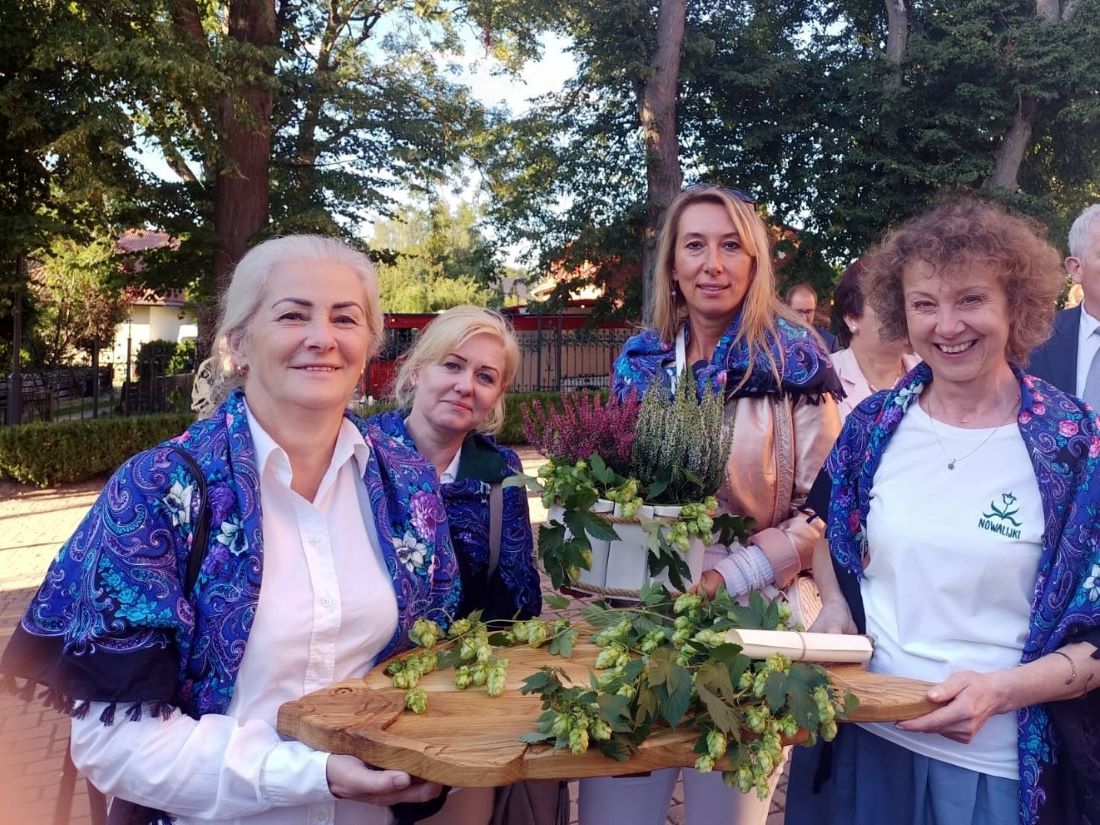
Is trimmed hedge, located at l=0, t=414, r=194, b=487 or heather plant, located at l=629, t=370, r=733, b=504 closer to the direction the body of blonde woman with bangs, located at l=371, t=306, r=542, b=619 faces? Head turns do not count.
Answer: the heather plant

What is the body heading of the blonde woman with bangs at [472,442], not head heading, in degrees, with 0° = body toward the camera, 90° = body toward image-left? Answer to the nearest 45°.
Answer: approximately 0°

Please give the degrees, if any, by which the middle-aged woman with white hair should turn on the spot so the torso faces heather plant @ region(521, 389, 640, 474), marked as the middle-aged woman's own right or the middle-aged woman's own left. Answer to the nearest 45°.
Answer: approximately 45° to the middle-aged woman's own left

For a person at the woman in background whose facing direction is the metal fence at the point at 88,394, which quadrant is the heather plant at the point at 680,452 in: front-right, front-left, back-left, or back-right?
back-left

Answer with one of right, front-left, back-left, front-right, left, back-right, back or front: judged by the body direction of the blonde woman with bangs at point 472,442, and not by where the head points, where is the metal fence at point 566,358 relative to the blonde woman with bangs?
back

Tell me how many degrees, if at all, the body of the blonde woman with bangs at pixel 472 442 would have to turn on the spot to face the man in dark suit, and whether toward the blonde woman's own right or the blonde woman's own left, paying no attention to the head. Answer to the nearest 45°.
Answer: approximately 90° to the blonde woman's own left

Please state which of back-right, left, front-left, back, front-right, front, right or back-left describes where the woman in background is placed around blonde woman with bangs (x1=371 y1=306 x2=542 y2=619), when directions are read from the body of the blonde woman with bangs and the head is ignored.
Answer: back-left
